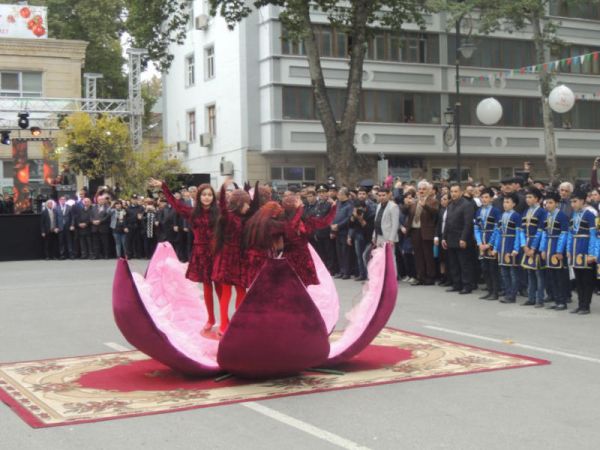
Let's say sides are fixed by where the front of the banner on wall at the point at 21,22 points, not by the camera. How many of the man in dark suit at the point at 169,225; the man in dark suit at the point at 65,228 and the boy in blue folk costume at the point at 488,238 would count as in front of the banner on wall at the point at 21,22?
3

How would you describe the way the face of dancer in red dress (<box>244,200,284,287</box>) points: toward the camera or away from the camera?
away from the camera

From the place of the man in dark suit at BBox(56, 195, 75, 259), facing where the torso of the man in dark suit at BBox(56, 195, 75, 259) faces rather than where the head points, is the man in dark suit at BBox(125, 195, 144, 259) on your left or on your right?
on your left

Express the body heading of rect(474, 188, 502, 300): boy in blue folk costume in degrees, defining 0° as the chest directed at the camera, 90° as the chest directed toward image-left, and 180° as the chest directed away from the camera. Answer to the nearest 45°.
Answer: approximately 45°

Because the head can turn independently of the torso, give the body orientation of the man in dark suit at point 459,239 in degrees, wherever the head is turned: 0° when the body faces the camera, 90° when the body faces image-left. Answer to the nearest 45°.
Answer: approximately 45°
